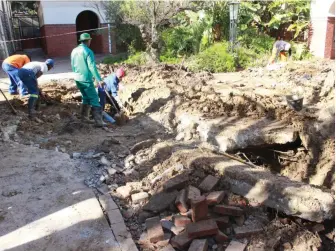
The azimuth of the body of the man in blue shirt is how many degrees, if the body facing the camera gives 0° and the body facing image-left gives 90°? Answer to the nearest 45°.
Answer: approximately 270°

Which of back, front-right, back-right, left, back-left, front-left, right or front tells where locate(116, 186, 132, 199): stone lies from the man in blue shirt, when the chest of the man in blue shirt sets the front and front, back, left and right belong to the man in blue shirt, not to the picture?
right

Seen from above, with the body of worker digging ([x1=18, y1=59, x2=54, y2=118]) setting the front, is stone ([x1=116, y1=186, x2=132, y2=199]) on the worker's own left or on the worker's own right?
on the worker's own right

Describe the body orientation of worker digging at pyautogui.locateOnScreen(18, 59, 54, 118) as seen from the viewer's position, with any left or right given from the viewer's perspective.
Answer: facing to the right of the viewer

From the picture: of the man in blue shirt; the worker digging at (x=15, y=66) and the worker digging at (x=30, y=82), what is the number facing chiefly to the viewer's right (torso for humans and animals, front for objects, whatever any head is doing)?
3

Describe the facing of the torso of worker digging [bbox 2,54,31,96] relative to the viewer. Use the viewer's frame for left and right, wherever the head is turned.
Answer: facing to the right of the viewer

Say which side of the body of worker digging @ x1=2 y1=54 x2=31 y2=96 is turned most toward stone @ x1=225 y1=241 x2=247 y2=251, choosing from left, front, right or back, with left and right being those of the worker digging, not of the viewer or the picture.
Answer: right

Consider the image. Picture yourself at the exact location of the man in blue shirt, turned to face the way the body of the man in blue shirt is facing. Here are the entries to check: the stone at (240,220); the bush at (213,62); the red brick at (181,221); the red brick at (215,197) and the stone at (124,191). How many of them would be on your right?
4

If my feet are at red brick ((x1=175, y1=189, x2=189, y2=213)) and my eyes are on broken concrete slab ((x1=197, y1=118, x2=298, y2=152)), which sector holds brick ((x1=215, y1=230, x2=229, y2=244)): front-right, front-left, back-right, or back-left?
back-right

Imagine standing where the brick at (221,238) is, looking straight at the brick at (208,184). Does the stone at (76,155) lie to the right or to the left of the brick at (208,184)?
left

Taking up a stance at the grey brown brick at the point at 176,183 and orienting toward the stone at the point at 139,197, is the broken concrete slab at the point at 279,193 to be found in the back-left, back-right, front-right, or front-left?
back-left

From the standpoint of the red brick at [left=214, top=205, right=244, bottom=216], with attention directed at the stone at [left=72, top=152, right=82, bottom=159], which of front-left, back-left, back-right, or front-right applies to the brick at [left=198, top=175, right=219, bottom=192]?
front-right
